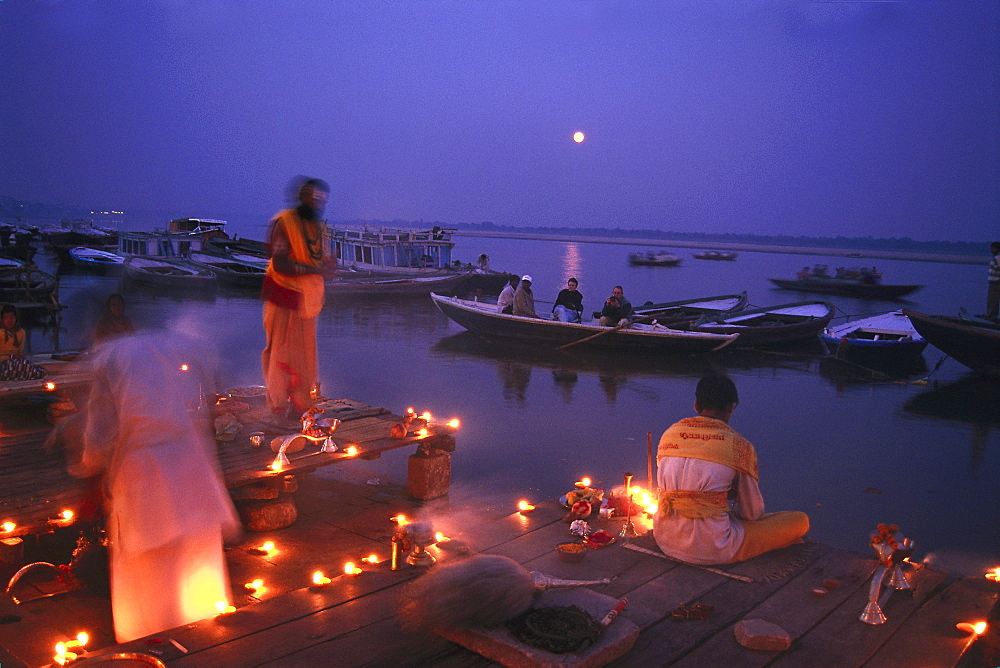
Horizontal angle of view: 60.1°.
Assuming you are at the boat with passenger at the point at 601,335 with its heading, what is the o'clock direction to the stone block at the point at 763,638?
The stone block is roughly at 9 o'clock from the boat with passenger.

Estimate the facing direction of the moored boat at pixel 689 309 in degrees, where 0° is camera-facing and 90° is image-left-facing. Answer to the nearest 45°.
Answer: approximately 270°

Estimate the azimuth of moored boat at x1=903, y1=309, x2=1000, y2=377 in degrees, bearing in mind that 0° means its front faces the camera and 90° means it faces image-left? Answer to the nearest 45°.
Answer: approximately 90°

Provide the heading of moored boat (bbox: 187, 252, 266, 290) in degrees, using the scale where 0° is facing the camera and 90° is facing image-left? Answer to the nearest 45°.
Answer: approximately 90°

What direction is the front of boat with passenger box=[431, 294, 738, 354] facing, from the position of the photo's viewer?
facing to the left of the viewer

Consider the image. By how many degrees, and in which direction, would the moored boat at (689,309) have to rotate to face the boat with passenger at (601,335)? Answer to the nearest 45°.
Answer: approximately 180°

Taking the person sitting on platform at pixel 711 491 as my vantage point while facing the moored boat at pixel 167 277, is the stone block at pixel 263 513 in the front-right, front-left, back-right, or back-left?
front-left

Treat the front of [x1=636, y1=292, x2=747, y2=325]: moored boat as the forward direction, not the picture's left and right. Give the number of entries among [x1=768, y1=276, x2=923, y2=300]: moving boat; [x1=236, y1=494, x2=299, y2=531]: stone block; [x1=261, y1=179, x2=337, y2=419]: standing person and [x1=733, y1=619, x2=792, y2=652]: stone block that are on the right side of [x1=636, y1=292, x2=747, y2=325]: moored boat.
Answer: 3

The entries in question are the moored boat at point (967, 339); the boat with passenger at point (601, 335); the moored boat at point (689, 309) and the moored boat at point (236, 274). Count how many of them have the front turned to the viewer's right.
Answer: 1

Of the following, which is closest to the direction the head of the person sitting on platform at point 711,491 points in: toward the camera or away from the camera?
away from the camera

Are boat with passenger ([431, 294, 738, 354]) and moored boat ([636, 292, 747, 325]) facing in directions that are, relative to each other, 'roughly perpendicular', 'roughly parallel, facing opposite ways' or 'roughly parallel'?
roughly parallel, facing opposite ways

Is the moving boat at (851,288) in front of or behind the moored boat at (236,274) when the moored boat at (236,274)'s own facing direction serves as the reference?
behind

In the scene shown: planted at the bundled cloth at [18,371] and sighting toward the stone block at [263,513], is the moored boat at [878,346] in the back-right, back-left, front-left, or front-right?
front-left

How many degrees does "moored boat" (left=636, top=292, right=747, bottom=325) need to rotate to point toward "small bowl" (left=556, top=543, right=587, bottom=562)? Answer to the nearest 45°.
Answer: approximately 90° to its right
